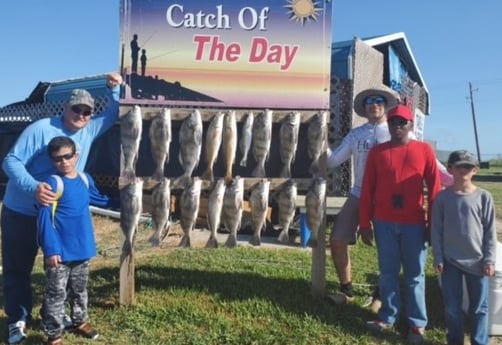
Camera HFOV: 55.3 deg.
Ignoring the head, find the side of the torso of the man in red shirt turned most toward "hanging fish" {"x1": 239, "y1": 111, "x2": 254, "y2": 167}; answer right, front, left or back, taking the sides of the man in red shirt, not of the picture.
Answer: right

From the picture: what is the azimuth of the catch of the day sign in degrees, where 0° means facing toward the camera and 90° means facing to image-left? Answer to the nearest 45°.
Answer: approximately 0°

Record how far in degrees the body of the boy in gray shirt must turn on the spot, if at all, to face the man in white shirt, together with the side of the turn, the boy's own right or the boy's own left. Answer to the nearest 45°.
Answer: approximately 135° to the boy's own right

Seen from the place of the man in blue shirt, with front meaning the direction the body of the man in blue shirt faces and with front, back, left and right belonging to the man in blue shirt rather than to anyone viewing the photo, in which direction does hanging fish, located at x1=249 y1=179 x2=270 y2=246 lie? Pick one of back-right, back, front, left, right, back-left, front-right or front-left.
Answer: front-left

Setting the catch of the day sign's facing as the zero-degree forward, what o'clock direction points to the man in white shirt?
The man in white shirt is roughly at 9 o'clock from the catch of the day sign.

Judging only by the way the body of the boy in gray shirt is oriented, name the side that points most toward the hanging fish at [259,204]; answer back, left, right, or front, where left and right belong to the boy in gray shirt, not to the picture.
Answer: right

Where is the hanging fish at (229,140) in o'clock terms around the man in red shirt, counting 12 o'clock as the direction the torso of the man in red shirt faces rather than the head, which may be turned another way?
The hanging fish is roughly at 3 o'clock from the man in red shirt.

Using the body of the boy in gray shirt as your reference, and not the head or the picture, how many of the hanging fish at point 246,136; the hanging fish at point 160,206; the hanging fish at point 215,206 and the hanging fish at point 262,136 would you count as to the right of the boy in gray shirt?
4

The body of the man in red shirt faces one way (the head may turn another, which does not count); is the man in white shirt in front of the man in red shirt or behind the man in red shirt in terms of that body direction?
behind

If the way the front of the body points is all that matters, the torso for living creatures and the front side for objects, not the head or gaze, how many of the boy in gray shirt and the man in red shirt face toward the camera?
2

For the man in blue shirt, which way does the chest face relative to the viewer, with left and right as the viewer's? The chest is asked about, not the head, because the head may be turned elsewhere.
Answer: facing the viewer and to the right of the viewer
